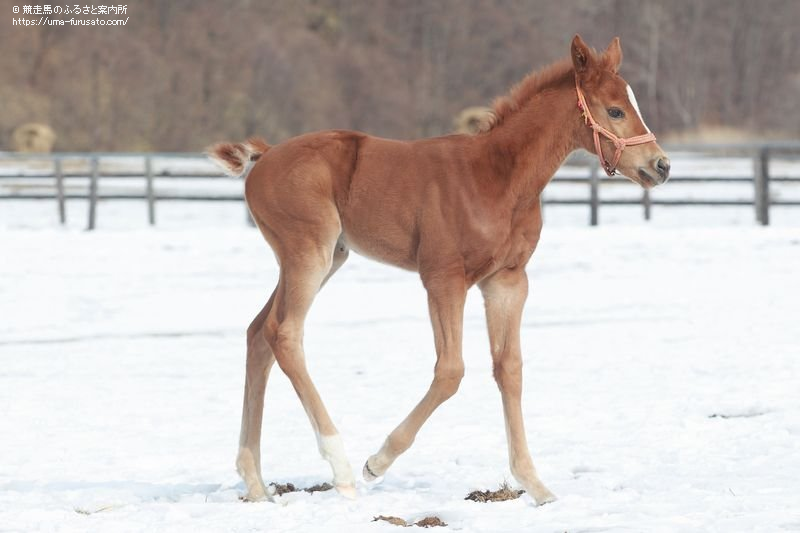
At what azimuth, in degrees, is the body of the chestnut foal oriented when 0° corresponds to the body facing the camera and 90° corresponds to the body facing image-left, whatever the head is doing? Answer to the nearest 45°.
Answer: approximately 270°
